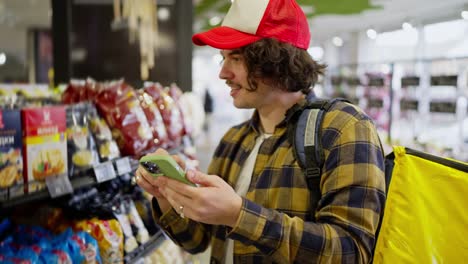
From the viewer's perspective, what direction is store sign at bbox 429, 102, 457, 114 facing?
toward the camera

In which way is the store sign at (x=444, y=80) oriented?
toward the camera

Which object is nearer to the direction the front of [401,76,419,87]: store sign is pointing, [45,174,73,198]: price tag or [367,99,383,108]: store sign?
the price tag

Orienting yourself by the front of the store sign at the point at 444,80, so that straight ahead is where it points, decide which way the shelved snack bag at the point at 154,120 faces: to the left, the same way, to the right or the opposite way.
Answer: to the left

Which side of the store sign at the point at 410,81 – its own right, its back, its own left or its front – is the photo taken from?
front

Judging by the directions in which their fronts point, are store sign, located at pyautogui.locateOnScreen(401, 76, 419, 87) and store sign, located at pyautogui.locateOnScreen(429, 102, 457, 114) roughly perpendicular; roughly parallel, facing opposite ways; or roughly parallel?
roughly parallel

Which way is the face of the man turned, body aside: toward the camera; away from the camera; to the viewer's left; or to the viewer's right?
to the viewer's left

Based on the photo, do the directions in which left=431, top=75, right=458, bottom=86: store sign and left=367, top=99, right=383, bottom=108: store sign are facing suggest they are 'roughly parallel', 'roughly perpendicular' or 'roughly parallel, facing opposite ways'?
roughly parallel

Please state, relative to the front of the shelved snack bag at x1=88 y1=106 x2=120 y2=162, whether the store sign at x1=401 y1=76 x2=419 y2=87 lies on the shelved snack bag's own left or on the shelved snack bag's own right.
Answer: on the shelved snack bag's own left

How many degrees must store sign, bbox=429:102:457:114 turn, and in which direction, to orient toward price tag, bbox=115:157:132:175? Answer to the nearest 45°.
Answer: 0° — it already faces it
